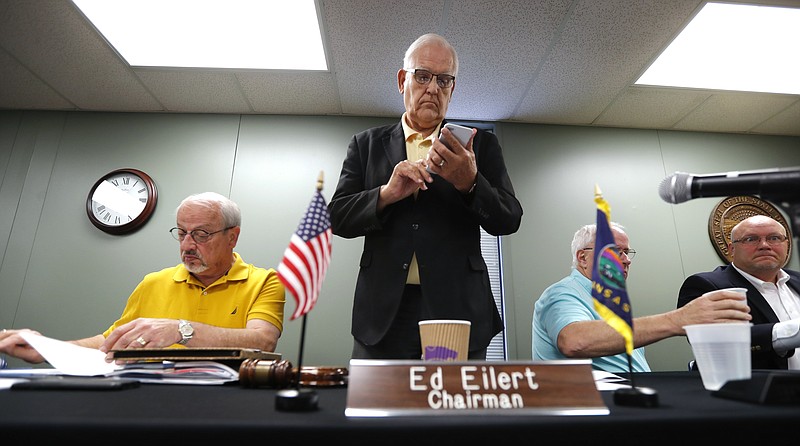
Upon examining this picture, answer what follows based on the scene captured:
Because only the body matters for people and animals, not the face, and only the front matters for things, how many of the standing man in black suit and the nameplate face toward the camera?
2

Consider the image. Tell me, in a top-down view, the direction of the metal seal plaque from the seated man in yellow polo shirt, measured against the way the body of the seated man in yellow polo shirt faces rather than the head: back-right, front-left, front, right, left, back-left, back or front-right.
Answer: back-left

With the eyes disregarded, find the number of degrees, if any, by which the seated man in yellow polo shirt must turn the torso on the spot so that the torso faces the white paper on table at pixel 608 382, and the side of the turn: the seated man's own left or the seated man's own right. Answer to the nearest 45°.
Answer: approximately 90° to the seated man's own left

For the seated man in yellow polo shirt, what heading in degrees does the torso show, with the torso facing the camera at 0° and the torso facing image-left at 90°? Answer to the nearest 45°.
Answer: approximately 45°

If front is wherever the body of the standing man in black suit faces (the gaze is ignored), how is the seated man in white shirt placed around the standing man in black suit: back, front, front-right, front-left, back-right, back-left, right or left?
back-left

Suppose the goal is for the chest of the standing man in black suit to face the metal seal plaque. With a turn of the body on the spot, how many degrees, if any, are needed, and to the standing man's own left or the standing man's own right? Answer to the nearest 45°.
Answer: approximately 135° to the standing man's own left

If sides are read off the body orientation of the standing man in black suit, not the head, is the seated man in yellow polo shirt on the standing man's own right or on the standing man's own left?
on the standing man's own right

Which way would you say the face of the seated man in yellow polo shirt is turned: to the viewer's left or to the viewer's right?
to the viewer's left
